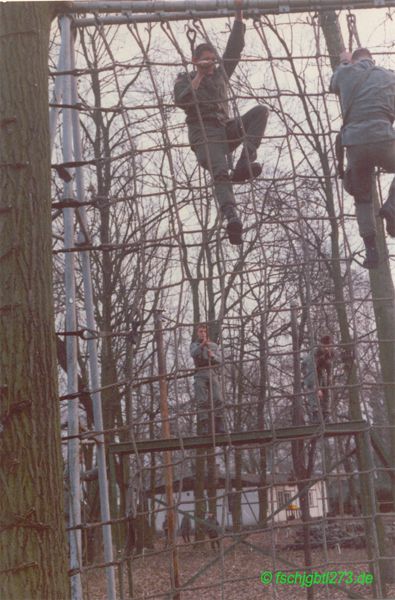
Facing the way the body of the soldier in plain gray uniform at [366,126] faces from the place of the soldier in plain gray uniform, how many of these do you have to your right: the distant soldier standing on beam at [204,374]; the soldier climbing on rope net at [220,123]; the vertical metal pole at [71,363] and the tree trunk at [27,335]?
0

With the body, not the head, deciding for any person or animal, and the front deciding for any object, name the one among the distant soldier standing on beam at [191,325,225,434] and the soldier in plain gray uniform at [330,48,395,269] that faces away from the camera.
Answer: the soldier in plain gray uniform

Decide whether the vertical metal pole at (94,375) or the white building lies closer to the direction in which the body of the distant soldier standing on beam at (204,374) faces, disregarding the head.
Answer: the vertical metal pole

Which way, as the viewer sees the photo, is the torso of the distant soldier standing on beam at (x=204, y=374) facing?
toward the camera

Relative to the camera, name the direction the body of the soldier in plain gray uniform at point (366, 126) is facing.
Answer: away from the camera

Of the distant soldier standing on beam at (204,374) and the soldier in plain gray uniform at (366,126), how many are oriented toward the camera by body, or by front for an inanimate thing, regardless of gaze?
1

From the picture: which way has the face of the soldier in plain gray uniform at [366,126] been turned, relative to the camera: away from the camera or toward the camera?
away from the camera

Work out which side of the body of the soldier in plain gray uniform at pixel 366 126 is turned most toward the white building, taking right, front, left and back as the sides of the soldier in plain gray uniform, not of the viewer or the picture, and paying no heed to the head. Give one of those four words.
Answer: front

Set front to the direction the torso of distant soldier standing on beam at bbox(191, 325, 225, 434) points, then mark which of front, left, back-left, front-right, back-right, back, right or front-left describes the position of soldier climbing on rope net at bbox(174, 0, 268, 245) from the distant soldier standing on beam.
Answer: front

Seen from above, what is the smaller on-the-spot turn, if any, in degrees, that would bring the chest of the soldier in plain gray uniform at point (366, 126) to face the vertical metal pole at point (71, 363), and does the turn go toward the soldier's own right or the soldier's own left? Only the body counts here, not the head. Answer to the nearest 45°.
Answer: approximately 90° to the soldier's own left

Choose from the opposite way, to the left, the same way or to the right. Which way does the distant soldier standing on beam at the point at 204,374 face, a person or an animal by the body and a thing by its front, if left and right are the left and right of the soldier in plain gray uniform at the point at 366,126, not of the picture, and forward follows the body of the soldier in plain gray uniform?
the opposite way

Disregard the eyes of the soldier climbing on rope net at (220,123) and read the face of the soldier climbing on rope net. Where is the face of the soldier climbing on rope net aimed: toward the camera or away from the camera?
toward the camera

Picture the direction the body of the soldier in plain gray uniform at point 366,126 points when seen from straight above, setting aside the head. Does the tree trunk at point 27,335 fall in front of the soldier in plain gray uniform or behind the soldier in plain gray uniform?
behind
